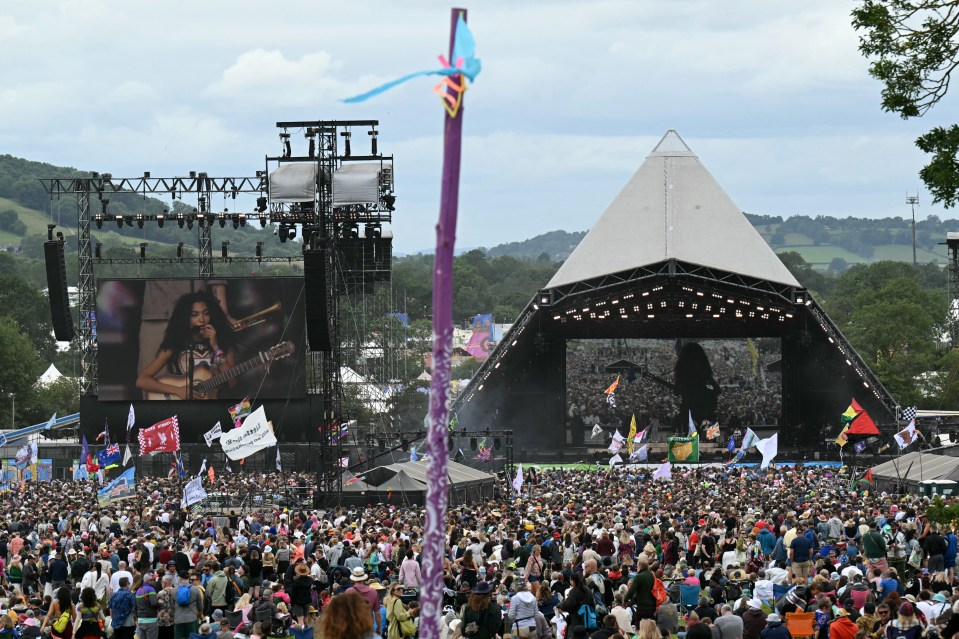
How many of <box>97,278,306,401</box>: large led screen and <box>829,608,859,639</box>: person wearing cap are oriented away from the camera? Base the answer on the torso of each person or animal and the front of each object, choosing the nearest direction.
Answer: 1

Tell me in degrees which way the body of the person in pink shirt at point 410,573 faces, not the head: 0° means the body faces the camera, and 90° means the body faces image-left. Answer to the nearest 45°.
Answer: approximately 180°

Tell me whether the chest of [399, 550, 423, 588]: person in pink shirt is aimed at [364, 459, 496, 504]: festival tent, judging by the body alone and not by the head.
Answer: yes

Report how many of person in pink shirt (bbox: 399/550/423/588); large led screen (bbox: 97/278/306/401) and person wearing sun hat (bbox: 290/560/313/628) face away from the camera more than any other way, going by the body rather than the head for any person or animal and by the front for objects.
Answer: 2

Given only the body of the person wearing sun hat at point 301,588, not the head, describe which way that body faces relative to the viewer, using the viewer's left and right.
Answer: facing away from the viewer

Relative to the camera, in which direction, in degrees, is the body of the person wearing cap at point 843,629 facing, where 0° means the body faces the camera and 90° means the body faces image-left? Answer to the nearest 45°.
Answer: approximately 180°

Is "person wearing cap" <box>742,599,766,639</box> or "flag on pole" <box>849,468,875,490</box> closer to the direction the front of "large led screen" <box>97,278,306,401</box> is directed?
the person wearing cap

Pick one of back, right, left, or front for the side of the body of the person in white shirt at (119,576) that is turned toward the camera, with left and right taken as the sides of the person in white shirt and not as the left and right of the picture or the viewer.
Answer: back

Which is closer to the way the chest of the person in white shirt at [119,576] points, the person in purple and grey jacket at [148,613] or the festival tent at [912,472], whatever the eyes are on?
the festival tent

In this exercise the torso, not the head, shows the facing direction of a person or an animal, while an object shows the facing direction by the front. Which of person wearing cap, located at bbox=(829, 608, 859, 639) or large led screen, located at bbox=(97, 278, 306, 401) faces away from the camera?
the person wearing cap

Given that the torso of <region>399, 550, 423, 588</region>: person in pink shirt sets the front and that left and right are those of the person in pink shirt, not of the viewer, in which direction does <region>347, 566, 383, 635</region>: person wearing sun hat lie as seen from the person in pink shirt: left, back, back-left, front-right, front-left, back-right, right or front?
back

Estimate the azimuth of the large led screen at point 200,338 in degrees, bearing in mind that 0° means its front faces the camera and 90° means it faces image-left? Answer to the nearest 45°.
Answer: approximately 0°

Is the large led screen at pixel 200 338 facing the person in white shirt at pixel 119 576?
yes
